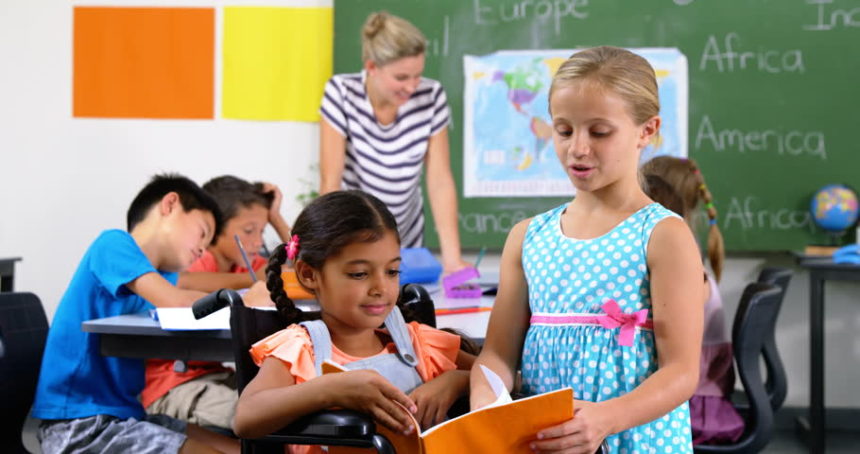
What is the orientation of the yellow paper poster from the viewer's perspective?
toward the camera

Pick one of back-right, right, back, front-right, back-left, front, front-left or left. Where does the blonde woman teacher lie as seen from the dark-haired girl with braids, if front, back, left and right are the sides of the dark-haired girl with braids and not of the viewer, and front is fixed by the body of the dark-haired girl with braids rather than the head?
back-left

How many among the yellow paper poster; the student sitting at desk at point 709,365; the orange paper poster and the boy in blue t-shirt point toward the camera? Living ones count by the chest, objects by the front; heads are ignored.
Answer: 2

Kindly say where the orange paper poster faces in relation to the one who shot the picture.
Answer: facing the viewer

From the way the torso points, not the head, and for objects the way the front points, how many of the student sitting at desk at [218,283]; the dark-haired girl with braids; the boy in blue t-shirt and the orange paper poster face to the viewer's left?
0

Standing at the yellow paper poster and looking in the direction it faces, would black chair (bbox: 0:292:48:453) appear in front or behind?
in front

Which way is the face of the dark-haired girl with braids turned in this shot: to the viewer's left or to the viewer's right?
to the viewer's right

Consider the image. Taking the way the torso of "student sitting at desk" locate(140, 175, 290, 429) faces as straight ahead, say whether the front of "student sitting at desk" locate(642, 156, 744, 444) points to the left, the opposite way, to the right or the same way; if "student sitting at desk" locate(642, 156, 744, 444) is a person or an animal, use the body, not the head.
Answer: the opposite way

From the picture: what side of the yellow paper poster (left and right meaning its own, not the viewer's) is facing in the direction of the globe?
left

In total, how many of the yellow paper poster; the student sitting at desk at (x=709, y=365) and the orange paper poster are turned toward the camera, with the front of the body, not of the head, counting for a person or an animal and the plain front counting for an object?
2

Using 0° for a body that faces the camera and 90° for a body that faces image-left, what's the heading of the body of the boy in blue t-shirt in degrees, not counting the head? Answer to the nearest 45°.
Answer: approximately 270°

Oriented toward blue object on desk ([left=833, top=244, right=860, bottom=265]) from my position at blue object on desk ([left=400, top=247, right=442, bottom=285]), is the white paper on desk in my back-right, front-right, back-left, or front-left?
back-right
